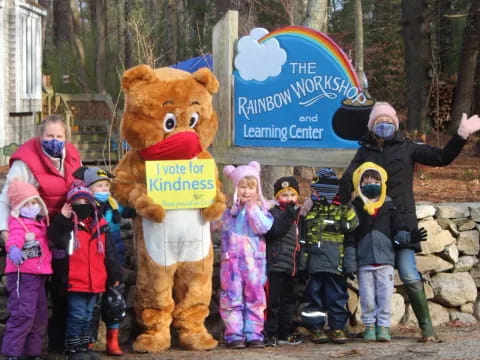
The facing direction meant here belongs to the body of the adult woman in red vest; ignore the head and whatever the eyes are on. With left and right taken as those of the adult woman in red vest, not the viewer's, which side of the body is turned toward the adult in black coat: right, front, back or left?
left

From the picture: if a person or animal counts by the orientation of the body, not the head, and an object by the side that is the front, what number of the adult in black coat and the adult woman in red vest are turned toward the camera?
2

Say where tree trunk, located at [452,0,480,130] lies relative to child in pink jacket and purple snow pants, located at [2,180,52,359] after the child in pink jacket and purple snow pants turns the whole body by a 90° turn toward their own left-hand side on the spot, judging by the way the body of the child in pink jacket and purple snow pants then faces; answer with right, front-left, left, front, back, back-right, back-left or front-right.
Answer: front

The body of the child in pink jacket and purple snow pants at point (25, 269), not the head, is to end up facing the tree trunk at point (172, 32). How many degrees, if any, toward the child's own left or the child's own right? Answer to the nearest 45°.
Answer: approximately 135° to the child's own left

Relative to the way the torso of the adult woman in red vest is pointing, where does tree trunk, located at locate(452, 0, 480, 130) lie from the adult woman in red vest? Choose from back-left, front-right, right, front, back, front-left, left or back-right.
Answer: back-left

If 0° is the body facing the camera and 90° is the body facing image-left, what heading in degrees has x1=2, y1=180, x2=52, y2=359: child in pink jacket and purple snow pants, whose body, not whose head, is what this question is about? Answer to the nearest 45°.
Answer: approximately 315°

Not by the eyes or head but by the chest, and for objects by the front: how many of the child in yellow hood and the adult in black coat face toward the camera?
2

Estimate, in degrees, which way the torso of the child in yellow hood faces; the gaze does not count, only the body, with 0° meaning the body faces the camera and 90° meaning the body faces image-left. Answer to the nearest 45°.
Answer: approximately 0°

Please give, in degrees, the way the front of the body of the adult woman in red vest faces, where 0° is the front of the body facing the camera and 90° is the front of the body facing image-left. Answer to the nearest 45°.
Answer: approximately 0°

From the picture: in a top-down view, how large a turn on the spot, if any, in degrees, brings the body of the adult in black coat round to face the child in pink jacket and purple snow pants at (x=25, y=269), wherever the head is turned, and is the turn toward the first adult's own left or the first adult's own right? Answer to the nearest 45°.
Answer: approximately 45° to the first adult's own right

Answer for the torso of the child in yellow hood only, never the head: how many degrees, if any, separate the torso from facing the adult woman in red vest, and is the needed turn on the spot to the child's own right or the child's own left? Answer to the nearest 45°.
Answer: approximately 45° to the child's own right
